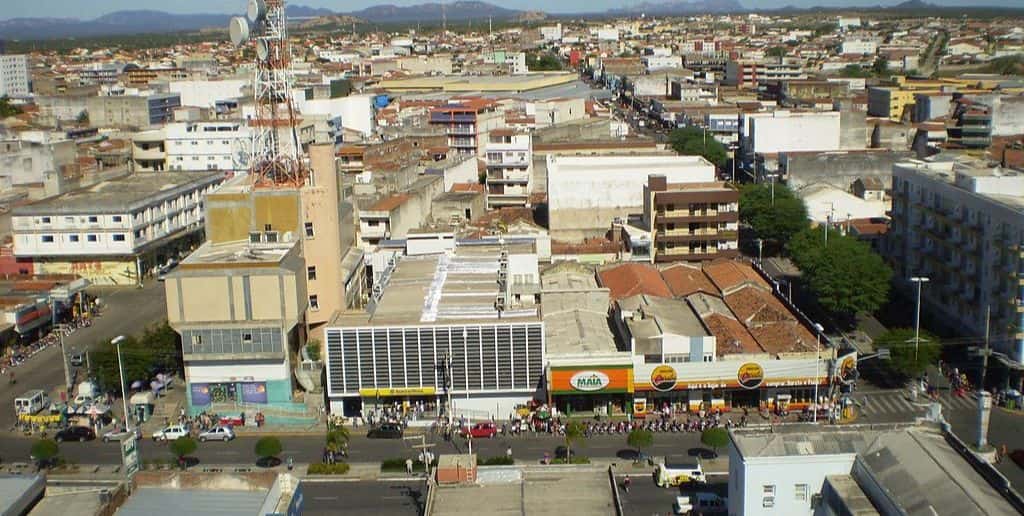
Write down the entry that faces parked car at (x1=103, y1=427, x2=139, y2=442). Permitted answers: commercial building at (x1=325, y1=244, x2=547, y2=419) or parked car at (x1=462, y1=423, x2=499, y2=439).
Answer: parked car at (x1=462, y1=423, x2=499, y2=439)

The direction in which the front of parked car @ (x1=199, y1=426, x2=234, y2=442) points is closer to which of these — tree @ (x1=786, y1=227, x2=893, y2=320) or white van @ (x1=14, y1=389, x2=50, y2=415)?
the white van

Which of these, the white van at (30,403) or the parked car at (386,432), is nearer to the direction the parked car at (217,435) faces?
the white van

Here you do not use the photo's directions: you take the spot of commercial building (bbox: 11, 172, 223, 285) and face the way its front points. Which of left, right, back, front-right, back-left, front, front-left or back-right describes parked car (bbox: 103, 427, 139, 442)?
front-right

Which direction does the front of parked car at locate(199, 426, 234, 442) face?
to the viewer's left

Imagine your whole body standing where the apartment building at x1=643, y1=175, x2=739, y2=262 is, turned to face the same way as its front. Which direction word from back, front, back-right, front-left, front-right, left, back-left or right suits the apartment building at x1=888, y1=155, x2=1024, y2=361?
front-left

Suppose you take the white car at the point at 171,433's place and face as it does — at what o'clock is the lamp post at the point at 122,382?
The lamp post is roughly at 2 o'clock from the white car.

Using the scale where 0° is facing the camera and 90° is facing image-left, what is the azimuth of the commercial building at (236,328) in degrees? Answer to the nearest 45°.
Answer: approximately 0°

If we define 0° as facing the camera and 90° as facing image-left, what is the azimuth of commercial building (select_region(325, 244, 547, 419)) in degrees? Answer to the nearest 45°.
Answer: approximately 0°

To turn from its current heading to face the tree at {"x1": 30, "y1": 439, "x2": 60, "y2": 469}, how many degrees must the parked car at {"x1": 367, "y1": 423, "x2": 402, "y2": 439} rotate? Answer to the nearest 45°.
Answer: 0° — it already faces it

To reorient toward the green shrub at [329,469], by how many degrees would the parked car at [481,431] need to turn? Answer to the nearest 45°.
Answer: approximately 45° to its left

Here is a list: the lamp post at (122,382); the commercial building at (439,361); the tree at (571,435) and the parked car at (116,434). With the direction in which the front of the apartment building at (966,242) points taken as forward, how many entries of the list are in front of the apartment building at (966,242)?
4

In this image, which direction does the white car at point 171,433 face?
to the viewer's left
